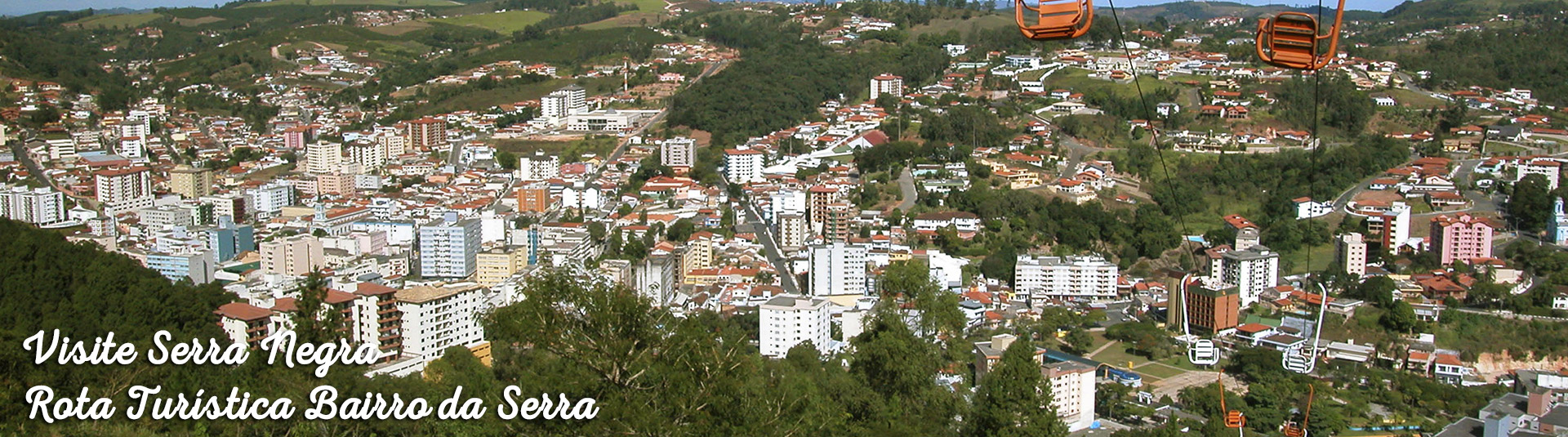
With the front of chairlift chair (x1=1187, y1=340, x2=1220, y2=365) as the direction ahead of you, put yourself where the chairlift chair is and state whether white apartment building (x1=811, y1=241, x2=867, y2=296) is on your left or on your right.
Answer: on your right

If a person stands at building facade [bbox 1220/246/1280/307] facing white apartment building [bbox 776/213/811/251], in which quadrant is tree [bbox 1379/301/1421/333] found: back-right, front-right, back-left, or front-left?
back-left

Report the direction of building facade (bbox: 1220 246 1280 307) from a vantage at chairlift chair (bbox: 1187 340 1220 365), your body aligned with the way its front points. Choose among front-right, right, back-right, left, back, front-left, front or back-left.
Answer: back

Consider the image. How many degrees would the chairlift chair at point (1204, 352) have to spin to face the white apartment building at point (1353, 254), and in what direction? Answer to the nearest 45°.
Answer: approximately 180°

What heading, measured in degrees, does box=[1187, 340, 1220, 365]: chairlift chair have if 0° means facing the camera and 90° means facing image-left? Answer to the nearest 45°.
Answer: approximately 0°

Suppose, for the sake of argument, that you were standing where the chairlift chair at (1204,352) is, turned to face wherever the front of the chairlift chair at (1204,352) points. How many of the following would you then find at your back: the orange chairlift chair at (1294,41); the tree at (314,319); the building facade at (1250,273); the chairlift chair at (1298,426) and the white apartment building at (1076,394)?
1

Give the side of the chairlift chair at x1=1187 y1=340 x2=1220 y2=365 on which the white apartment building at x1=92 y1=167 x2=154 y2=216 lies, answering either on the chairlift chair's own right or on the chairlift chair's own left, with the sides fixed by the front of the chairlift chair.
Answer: on the chairlift chair's own right

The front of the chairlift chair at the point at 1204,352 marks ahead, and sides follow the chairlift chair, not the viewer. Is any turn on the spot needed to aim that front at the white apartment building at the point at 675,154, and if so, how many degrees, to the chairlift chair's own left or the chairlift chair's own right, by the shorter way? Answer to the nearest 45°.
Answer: approximately 135° to the chairlift chair's own right
